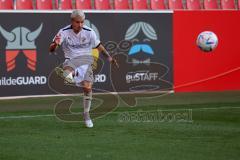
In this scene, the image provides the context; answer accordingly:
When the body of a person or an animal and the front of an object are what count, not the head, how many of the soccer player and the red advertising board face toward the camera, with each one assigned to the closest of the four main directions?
2

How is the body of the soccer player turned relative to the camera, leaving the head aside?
toward the camera

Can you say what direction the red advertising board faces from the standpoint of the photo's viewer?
facing the viewer

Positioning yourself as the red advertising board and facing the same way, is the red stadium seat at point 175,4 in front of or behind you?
behind

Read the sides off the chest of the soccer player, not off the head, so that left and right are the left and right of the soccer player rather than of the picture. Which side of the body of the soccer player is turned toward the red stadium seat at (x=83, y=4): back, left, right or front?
back

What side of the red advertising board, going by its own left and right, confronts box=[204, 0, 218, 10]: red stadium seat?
back

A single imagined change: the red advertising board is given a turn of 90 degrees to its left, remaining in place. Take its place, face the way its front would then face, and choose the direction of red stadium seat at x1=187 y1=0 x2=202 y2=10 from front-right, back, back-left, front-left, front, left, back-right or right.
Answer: left

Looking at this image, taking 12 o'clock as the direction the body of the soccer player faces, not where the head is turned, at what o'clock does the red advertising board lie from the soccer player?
The red advertising board is roughly at 7 o'clock from the soccer player.

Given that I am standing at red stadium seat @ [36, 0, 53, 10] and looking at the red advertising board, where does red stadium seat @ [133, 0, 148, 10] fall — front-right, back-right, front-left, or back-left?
front-left

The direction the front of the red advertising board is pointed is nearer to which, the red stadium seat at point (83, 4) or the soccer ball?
the soccer ball

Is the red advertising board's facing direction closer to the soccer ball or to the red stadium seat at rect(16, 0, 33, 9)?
the soccer ball

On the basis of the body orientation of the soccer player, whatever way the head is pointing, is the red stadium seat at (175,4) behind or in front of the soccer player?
behind

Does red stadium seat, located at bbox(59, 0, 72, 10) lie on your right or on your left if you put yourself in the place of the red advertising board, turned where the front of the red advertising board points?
on your right

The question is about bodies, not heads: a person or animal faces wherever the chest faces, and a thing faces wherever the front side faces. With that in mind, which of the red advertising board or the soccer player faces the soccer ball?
the red advertising board

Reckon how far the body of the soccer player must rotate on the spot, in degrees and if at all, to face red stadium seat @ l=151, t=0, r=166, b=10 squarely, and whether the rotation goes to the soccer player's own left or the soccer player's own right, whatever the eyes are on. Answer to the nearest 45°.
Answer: approximately 180°
